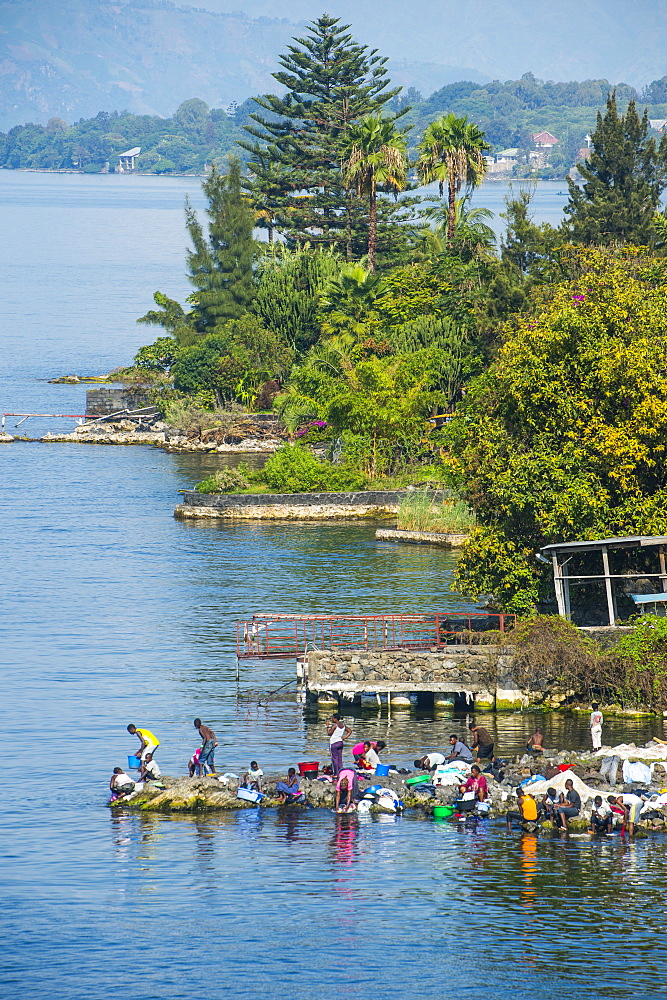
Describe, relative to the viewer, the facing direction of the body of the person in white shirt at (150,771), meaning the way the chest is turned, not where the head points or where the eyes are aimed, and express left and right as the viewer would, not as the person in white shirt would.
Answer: facing to the left of the viewer

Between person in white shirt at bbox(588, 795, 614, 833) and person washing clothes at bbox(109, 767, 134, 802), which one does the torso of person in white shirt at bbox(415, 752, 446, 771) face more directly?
the person washing clothes

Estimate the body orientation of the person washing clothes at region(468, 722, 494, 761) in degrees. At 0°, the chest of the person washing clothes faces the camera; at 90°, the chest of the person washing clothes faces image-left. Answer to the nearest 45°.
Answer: approximately 90°

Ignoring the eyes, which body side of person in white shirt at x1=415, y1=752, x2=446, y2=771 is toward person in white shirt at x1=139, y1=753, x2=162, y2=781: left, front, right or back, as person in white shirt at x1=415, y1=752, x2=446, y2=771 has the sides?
front

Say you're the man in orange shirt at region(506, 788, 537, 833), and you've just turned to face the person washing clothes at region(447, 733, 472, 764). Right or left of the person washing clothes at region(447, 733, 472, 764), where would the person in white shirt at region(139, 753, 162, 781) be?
left

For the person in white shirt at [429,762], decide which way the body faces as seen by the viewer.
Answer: to the viewer's left

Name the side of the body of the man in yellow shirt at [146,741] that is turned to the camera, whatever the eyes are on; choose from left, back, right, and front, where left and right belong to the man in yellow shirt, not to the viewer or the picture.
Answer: left
